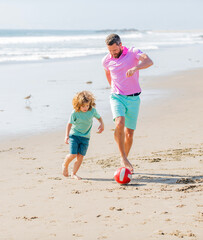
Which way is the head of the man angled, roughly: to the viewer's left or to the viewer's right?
to the viewer's left

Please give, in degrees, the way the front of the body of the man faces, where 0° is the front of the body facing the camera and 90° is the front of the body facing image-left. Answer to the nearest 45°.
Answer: approximately 0°

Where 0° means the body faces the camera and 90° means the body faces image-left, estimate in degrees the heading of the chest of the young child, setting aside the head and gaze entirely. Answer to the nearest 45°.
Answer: approximately 315°
